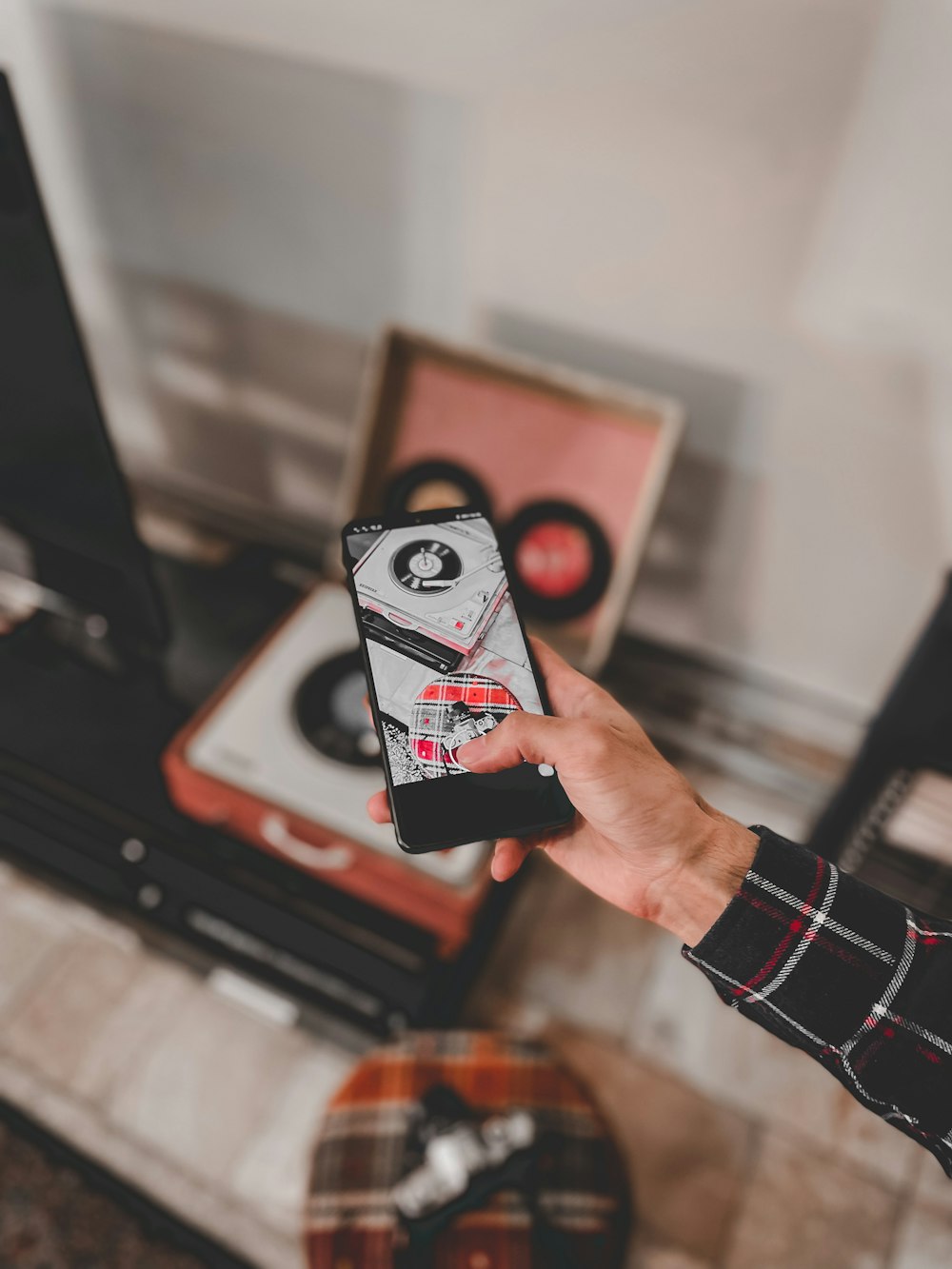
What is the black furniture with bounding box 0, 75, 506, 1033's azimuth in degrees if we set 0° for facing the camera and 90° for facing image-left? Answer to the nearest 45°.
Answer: approximately 45°
